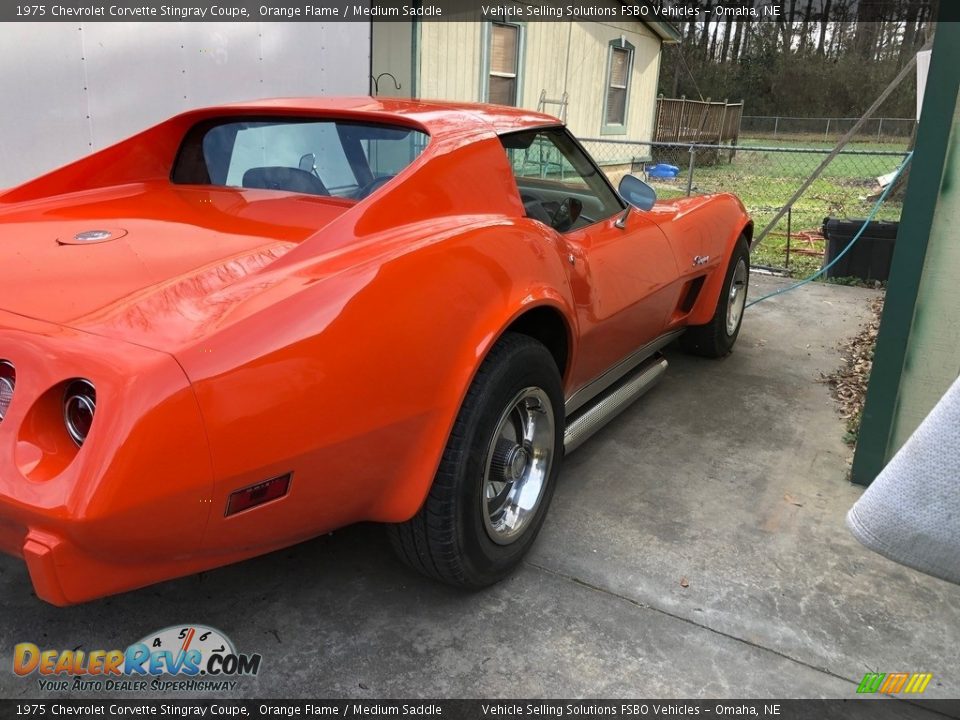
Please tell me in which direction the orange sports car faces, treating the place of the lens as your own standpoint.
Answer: facing away from the viewer and to the right of the viewer

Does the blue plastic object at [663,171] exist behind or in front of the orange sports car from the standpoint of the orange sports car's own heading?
in front

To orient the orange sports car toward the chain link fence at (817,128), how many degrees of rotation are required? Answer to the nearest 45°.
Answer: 0° — it already faces it

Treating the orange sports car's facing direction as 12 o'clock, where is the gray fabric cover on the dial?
The gray fabric cover is roughly at 3 o'clock from the orange sports car.

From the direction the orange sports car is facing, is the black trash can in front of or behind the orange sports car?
in front

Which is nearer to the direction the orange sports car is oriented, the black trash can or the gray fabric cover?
the black trash can

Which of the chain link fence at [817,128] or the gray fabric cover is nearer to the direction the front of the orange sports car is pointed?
the chain link fence

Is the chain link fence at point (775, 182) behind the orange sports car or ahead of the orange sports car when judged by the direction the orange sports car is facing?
ahead

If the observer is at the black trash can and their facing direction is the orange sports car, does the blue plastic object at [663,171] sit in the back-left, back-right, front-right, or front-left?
back-right
